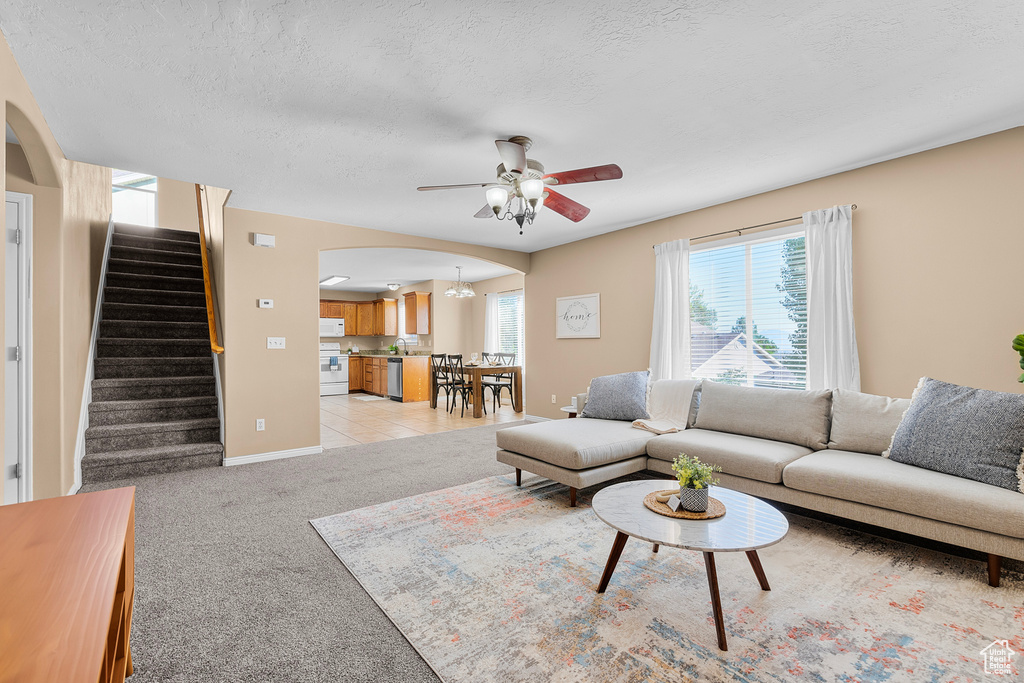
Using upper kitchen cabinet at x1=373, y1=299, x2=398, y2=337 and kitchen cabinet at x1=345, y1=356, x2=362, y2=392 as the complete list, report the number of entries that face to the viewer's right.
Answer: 0

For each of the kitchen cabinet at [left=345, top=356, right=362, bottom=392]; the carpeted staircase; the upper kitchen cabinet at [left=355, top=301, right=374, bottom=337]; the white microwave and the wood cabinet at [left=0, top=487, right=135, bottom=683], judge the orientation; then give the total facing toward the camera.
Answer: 4

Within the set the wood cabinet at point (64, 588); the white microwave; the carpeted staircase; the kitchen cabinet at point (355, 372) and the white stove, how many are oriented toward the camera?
4

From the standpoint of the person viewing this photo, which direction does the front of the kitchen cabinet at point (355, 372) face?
facing the viewer

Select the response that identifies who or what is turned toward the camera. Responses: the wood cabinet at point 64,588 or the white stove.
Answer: the white stove

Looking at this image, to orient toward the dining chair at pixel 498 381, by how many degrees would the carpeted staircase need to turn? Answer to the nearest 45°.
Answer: approximately 90° to its left

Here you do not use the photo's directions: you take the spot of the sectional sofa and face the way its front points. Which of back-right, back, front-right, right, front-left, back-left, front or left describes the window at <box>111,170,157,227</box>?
front-right

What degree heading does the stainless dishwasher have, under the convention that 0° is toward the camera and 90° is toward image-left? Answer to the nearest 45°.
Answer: approximately 45°

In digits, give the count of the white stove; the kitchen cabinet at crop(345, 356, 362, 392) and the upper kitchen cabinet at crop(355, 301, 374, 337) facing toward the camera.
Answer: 3

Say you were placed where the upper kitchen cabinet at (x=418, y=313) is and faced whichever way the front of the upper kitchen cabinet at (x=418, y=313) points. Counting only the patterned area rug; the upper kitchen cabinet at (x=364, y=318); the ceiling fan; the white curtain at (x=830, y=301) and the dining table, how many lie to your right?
1

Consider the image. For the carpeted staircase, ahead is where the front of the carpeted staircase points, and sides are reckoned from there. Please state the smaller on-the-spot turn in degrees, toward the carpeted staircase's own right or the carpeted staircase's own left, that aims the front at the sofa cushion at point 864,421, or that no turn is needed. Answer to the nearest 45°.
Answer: approximately 45° to the carpeted staircase's own left

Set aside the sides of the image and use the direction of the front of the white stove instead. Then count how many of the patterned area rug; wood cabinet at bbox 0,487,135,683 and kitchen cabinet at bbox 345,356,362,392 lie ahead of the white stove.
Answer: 2

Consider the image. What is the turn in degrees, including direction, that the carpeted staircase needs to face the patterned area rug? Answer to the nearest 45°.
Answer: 0° — it already faces it

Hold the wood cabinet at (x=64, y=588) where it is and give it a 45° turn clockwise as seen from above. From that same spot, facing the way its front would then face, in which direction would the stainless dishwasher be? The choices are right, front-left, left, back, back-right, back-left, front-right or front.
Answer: left

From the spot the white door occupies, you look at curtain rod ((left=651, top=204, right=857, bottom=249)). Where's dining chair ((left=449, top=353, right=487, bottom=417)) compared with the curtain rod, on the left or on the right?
left

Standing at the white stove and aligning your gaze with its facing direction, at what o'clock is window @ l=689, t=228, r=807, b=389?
The window is roughly at 11 o'clock from the white stove.

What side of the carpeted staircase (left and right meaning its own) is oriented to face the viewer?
front
